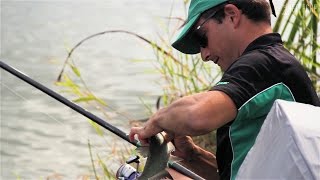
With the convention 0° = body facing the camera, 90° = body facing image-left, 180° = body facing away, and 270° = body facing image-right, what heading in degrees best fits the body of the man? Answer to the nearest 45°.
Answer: approximately 90°
